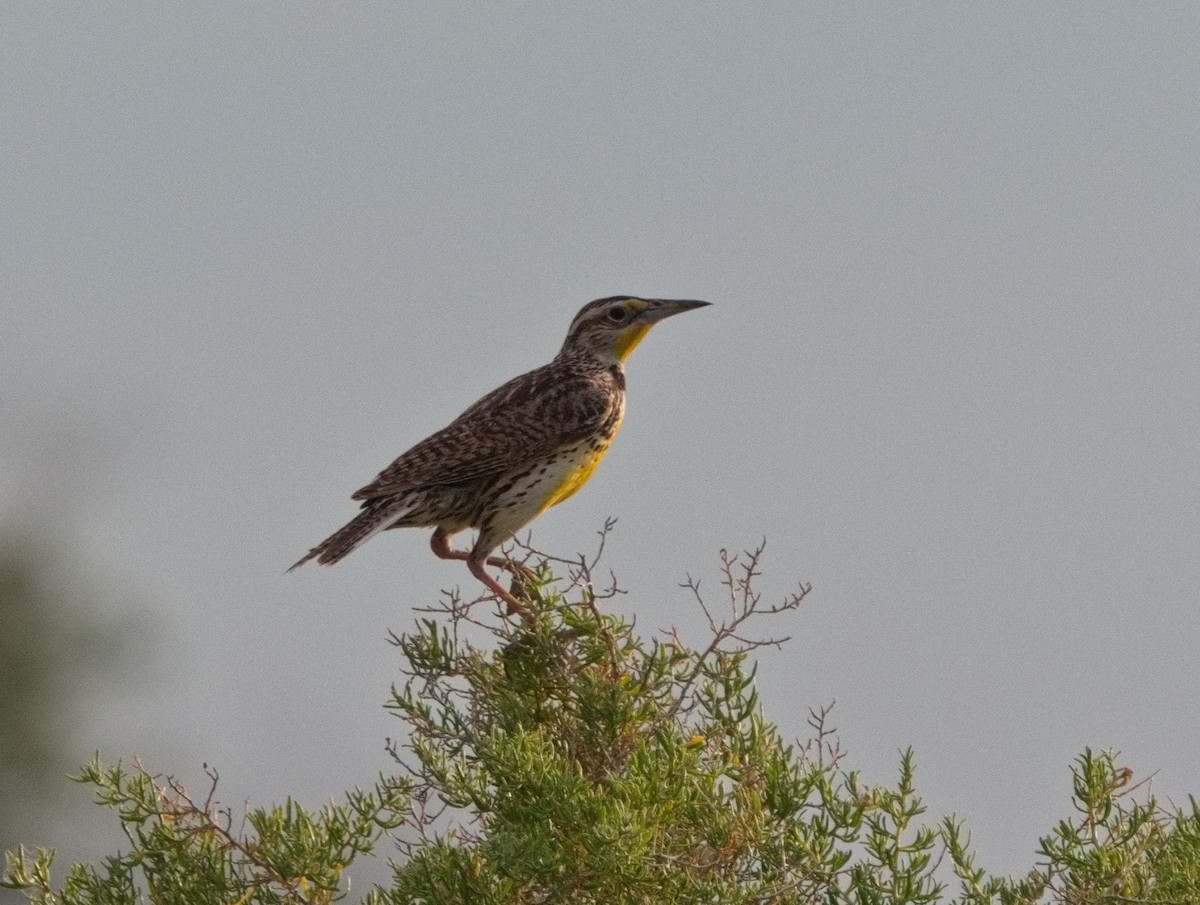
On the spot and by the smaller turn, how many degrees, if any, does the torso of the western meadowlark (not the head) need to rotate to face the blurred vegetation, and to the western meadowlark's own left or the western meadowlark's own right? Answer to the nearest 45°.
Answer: approximately 135° to the western meadowlark's own left

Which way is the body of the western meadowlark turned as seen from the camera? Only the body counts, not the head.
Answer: to the viewer's right
